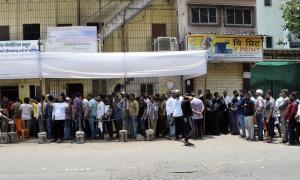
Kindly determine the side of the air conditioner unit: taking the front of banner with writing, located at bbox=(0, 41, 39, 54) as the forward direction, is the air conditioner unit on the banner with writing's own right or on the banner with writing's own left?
on the banner with writing's own left

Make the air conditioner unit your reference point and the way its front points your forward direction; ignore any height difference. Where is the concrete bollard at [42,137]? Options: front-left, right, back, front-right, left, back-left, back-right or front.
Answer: front-right

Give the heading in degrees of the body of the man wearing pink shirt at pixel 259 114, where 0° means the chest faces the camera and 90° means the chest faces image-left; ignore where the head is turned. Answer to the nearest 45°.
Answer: approximately 90°

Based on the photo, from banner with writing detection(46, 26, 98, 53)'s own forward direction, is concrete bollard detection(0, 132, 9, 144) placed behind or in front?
in front

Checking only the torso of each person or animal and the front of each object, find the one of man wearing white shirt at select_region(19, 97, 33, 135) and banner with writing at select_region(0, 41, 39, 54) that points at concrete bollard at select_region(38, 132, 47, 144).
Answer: the banner with writing

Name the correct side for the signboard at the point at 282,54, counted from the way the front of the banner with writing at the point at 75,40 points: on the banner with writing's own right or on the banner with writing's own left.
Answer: on the banner with writing's own left

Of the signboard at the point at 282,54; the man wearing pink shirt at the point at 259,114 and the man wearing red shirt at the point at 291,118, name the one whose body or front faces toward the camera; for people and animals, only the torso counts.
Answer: the signboard

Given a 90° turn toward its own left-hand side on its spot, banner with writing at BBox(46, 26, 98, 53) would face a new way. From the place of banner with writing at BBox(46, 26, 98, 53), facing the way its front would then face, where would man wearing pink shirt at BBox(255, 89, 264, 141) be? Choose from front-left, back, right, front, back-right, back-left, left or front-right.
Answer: front-right

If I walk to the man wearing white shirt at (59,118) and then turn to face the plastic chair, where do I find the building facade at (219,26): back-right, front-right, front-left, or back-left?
back-right

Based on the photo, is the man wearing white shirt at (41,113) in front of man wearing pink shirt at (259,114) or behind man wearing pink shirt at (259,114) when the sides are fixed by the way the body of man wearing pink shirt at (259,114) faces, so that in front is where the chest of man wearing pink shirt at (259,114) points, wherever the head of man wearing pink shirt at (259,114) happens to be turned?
in front
